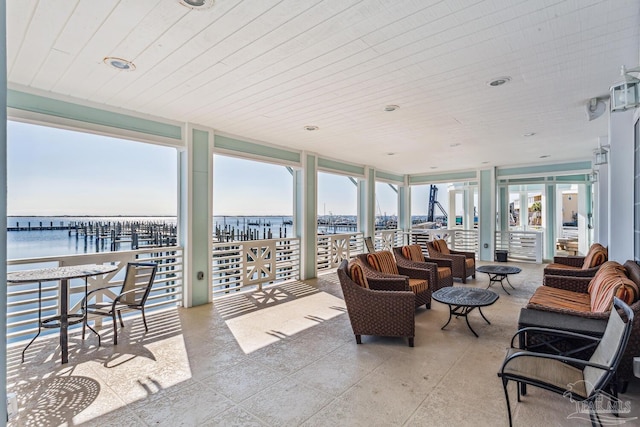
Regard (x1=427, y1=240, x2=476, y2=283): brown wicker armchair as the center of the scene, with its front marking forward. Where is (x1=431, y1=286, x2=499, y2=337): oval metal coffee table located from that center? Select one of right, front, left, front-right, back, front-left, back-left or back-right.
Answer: front-right

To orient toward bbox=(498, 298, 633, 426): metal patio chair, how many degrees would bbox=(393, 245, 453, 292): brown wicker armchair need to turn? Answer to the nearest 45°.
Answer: approximately 45° to its right

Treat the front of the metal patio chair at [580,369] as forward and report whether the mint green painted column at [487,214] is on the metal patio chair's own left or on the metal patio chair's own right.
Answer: on the metal patio chair's own right

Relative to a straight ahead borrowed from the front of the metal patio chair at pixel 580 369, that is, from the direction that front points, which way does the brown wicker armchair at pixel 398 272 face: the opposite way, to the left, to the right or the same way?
the opposite way

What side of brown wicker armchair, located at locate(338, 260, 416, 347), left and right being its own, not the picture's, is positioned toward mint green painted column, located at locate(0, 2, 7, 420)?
right

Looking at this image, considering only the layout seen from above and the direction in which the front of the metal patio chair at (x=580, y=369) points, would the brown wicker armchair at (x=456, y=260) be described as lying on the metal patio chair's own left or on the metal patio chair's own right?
on the metal patio chair's own right

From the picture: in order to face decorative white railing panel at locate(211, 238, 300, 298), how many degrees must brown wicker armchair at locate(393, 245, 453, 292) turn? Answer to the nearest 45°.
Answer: approximately 135° to its right

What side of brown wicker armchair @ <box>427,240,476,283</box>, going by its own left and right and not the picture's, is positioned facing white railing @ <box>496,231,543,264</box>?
left

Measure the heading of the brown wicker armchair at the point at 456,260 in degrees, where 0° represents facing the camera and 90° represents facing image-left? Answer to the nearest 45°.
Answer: approximately 315°

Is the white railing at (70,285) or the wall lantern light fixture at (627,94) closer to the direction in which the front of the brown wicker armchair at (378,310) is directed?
the wall lantern light fixture

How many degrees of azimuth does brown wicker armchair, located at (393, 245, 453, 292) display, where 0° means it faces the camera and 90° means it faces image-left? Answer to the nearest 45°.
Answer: approximately 315°

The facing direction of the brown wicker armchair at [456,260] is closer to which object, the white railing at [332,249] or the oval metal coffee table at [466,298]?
the oval metal coffee table

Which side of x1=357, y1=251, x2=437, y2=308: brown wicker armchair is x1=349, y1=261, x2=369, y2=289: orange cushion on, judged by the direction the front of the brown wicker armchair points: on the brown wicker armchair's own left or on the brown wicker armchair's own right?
on the brown wicker armchair's own right
